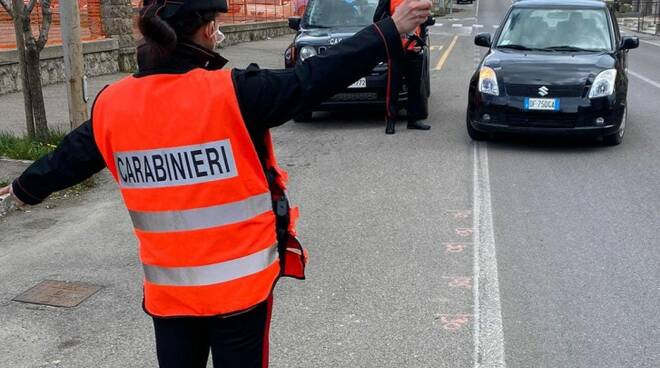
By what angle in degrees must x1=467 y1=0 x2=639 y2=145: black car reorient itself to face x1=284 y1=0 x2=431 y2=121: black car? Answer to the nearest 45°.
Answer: approximately 135° to its right

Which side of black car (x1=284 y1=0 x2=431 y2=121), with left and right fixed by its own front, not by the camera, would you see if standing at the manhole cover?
front

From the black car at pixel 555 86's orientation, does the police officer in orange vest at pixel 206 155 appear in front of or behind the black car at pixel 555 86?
in front

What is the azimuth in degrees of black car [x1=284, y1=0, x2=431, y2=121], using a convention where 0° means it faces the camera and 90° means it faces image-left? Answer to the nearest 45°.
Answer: approximately 0°

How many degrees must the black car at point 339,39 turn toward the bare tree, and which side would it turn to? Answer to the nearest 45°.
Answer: approximately 45° to its right

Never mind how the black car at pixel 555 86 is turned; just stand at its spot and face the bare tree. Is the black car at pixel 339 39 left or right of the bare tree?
right

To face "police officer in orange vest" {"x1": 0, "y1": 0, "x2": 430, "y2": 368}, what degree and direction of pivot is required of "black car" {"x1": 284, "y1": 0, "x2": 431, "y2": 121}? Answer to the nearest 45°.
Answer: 0° — it already faces them

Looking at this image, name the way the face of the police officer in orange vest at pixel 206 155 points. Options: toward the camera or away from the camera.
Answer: away from the camera

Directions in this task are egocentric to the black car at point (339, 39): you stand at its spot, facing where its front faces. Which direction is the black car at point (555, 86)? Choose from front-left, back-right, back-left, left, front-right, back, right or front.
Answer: front-left

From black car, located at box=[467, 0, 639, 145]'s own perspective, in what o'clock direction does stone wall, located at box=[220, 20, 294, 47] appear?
The stone wall is roughly at 5 o'clock from the black car.

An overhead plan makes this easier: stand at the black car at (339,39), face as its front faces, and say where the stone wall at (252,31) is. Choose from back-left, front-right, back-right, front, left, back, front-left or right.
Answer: back

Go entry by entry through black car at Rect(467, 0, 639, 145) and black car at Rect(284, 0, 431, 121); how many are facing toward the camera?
2

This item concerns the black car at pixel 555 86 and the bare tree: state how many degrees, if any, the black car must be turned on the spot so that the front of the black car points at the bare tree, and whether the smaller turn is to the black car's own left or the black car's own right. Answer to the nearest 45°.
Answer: approximately 90° to the black car's own right

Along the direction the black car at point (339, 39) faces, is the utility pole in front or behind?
in front
